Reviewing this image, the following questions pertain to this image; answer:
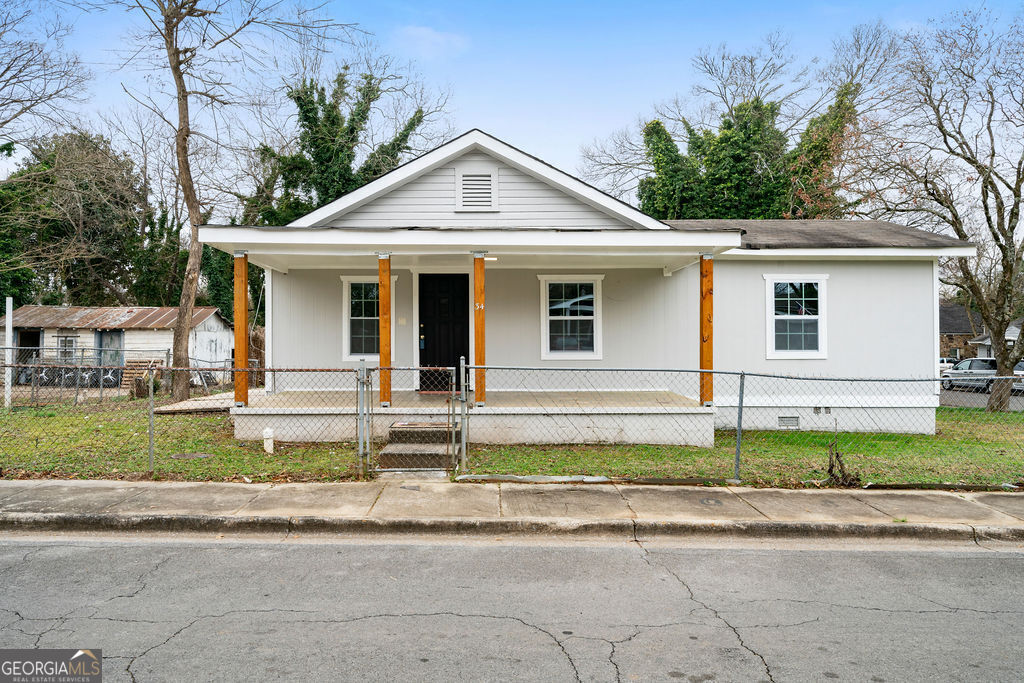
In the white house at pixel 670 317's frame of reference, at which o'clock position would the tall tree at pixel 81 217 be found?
The tall tree is roughly at 4 o'clock from the white house.

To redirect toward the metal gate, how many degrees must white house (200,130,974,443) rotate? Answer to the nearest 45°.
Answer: approximately 45° to its right

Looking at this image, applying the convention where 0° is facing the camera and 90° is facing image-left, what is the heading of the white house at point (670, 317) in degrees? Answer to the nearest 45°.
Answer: approximately 0°

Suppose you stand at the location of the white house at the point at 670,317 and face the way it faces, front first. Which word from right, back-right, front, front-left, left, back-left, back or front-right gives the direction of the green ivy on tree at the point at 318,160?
back-right

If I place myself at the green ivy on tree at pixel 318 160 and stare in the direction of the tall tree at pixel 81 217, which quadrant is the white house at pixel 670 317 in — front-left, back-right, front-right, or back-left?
back-left

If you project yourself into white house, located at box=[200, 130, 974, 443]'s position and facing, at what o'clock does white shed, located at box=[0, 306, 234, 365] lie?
white shed, located at box=[0, 306, 234, 365] is roughly at 4 o'clock from white house, located at box=[200, 130, 974, 443].

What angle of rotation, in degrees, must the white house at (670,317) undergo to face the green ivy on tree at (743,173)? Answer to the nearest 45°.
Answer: approximately 180°
